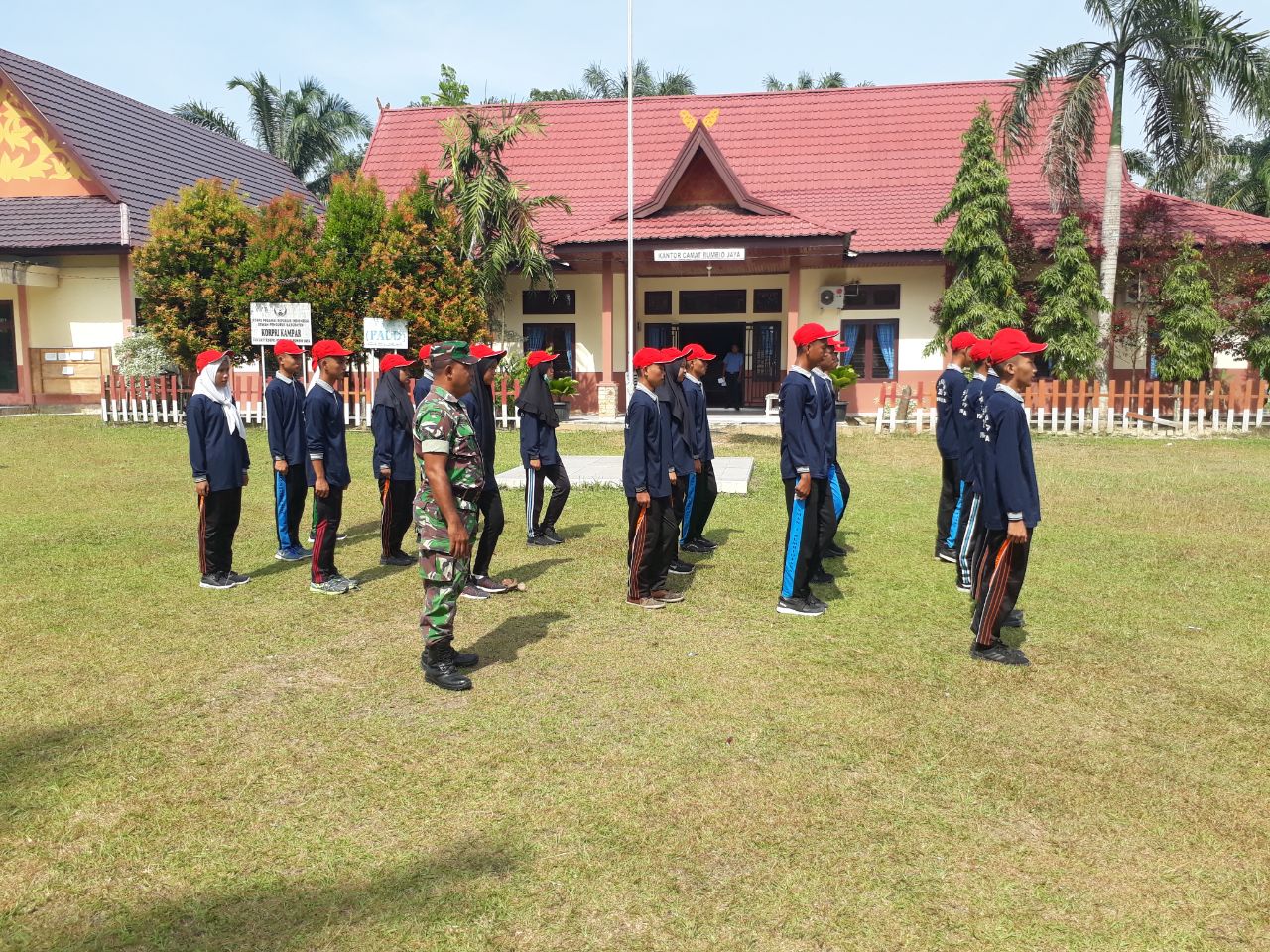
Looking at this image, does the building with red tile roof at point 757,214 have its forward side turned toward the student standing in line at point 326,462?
yes

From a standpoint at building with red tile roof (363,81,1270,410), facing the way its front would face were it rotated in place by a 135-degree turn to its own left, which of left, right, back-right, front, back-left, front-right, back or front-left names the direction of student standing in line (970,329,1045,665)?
back-right

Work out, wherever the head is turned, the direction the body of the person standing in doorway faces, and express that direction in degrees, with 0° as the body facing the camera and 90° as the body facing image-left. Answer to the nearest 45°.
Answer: approximately 0°

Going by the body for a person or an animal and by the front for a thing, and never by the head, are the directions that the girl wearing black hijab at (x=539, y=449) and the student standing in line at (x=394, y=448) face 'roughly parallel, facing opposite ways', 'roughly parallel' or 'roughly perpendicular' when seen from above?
roughly parallel

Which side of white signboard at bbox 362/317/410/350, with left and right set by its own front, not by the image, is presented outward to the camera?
front

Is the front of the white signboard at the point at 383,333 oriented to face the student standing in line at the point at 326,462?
yes

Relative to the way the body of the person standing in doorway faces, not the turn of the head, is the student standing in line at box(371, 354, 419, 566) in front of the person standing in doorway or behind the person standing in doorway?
in front
